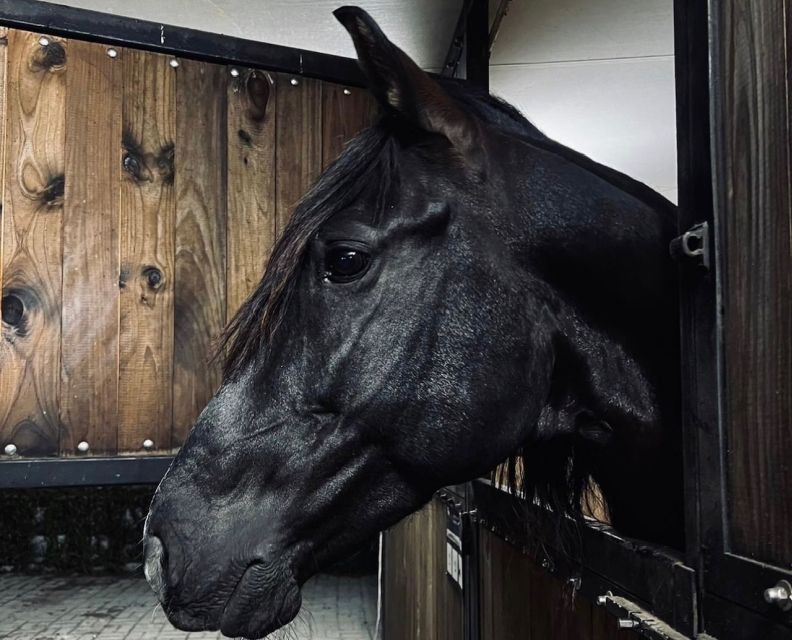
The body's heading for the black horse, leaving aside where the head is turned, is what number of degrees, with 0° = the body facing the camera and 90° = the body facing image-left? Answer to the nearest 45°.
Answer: approximately 90°

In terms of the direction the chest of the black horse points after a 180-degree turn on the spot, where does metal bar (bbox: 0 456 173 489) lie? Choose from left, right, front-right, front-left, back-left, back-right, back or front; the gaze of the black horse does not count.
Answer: back-left

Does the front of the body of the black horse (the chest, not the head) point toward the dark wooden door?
no
